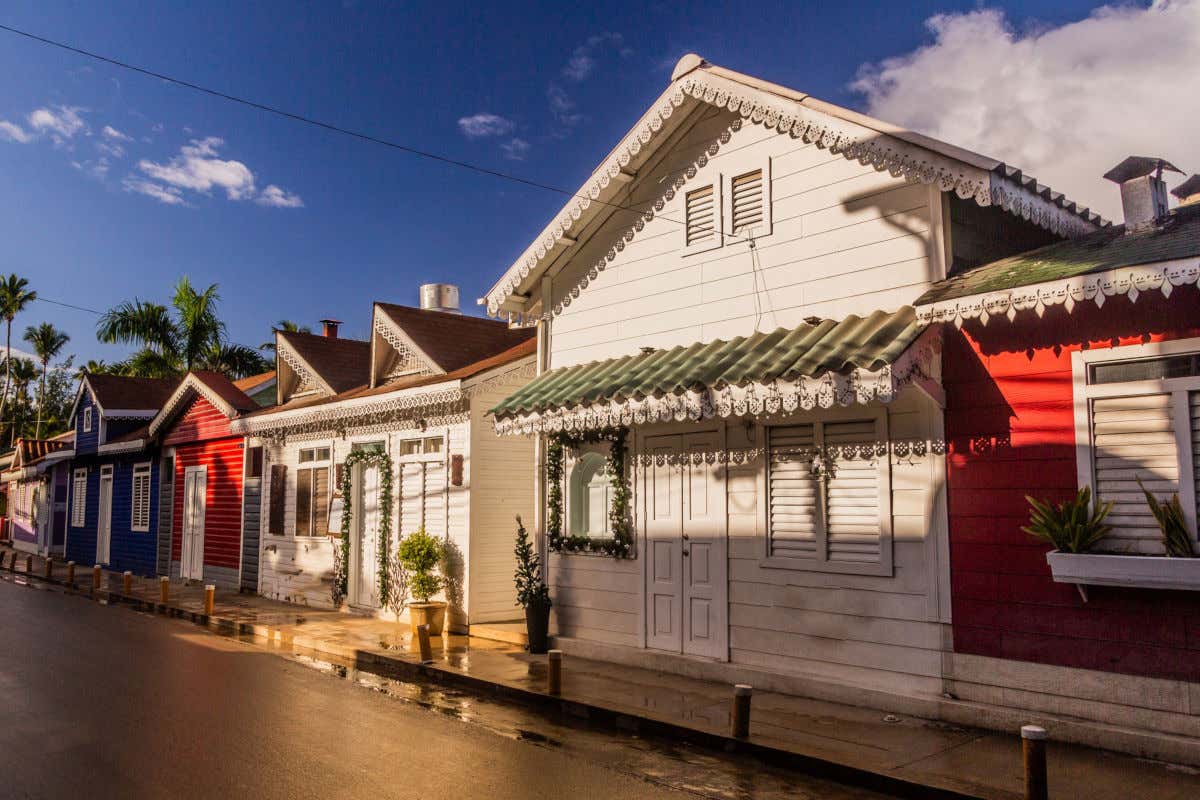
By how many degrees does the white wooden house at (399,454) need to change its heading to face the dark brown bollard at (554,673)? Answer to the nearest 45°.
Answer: approximately 45° to its left

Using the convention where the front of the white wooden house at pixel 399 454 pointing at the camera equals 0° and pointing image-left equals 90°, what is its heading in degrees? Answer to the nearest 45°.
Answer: approximately 45°

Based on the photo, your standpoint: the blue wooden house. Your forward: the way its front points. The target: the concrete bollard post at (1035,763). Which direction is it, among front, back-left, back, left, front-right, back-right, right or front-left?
front-left

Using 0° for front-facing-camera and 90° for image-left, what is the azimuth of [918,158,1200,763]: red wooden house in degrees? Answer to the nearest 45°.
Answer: approximately 45°

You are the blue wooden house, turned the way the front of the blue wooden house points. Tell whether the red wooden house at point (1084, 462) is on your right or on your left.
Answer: on your left

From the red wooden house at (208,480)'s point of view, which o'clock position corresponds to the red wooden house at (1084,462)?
the red wooden house at (1084,462) is roughly at 10 o'clock from the red wooden house at (208,480).

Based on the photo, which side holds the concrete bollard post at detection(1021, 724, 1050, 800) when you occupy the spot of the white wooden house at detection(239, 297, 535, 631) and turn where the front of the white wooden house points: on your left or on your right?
on your left

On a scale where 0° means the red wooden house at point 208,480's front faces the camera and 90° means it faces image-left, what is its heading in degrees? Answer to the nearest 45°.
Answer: approximately 45°

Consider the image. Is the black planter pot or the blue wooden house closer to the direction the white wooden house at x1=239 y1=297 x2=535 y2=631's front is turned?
the black planter pot

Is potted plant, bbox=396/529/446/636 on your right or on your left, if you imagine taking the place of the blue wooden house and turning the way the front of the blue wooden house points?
on your left

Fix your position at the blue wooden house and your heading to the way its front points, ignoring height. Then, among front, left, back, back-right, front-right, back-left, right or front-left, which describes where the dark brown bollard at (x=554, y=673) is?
front-left

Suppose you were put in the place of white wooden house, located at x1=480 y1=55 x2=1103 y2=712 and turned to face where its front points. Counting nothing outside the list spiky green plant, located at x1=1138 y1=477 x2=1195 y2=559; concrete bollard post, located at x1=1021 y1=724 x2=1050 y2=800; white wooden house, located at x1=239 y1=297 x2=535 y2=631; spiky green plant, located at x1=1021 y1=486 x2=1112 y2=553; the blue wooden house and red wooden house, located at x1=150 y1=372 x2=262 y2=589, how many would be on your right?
3

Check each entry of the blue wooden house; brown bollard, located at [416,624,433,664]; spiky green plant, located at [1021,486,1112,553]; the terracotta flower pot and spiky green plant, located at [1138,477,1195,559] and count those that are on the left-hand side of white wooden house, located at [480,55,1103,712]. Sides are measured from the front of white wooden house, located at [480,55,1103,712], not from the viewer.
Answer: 2
